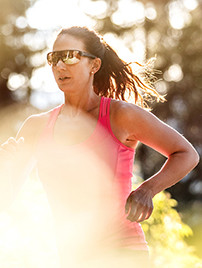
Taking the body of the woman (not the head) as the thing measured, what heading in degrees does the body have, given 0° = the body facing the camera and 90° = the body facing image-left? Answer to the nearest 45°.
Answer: approximately 45°

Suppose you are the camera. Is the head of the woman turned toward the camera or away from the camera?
toward the camera
